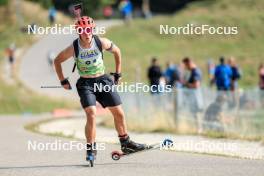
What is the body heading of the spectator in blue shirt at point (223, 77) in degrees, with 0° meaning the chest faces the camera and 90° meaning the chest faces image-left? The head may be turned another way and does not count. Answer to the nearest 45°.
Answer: approximately 180°

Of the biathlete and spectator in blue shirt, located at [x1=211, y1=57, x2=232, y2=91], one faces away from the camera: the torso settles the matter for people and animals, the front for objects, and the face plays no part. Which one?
the spectator in blue shirt

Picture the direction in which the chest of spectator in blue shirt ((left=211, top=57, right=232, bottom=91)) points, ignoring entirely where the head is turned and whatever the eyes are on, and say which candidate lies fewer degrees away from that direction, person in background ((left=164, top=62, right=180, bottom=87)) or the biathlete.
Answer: the person in background

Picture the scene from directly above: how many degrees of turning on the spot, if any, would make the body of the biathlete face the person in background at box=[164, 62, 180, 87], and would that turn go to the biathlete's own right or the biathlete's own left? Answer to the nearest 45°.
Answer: approximately 180°

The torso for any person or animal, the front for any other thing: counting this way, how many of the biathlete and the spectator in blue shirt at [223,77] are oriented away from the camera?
1

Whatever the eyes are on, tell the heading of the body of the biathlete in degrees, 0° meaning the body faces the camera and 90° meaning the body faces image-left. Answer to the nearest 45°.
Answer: approximately 0°

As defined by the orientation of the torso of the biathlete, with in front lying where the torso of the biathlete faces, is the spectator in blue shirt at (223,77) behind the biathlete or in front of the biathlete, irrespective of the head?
behind
